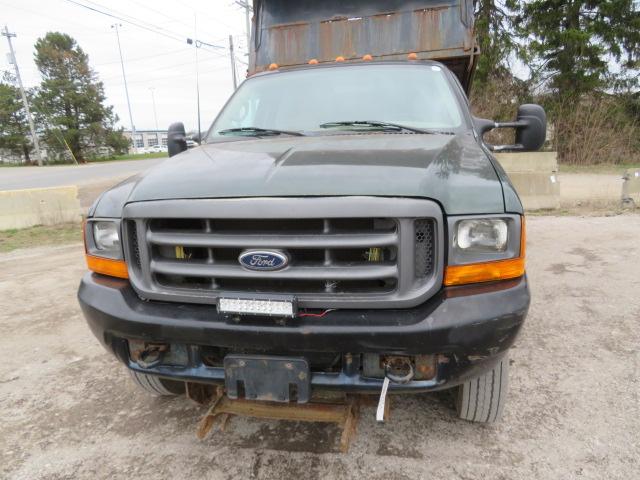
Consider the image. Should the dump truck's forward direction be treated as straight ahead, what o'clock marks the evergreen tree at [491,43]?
The evergreen tree is roughly at 7 o'clock from the dump truck.

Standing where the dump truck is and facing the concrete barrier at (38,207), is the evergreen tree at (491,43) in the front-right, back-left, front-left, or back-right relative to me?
front-right

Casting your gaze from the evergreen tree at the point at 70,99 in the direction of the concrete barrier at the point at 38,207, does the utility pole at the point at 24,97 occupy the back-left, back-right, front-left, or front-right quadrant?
front-right

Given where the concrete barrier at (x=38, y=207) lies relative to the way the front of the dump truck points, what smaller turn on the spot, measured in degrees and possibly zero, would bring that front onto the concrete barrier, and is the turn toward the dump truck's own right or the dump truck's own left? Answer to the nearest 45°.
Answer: approximately 135° to the dump truck's own right

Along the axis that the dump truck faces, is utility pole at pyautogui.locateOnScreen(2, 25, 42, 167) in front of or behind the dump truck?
behind

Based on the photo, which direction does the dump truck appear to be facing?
toward the camera

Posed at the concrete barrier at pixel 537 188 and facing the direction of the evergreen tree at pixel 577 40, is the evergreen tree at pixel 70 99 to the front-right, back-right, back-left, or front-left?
front-left

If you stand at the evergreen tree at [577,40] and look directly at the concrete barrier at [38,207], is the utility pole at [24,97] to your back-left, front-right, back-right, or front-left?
front-right

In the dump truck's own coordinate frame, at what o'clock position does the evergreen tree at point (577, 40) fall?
The evergreen tree is roughly at 7 o'clock from the dump truck.

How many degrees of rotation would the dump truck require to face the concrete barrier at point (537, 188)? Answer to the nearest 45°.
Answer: approximately 135° to its left

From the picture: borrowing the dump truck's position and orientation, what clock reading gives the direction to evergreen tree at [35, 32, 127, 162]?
The evergreen tree is roughly at 5 o'clock from the dump truck.
